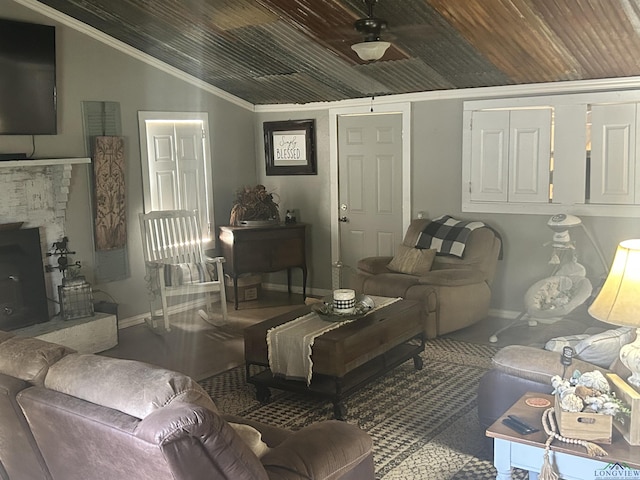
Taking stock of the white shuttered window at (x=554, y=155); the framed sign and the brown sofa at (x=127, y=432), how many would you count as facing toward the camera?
2

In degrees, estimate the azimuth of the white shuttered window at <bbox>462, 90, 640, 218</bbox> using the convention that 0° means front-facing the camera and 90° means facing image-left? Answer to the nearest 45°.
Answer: approximately 0°

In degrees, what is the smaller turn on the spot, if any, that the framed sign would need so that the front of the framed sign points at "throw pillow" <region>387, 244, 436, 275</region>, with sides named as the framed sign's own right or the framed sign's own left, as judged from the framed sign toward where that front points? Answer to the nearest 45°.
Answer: approximately 45° to the framed sign's own left

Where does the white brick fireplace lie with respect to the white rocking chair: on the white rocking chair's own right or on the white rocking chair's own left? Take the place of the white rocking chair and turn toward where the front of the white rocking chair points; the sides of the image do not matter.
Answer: on the white rocking chair's own right

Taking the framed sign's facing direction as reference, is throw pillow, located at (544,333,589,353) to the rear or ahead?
ahead

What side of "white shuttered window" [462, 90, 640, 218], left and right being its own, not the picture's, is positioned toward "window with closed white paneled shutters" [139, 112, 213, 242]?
right

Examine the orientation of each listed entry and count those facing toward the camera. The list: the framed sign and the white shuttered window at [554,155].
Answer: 2

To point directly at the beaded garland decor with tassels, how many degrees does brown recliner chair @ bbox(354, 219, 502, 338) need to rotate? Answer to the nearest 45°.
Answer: approximately 45° to its left

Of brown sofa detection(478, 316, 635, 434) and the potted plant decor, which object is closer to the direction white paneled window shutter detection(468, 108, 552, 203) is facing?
the brown sofa

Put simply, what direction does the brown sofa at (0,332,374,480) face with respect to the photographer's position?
facing away from the viewer and to the right of the viewer
